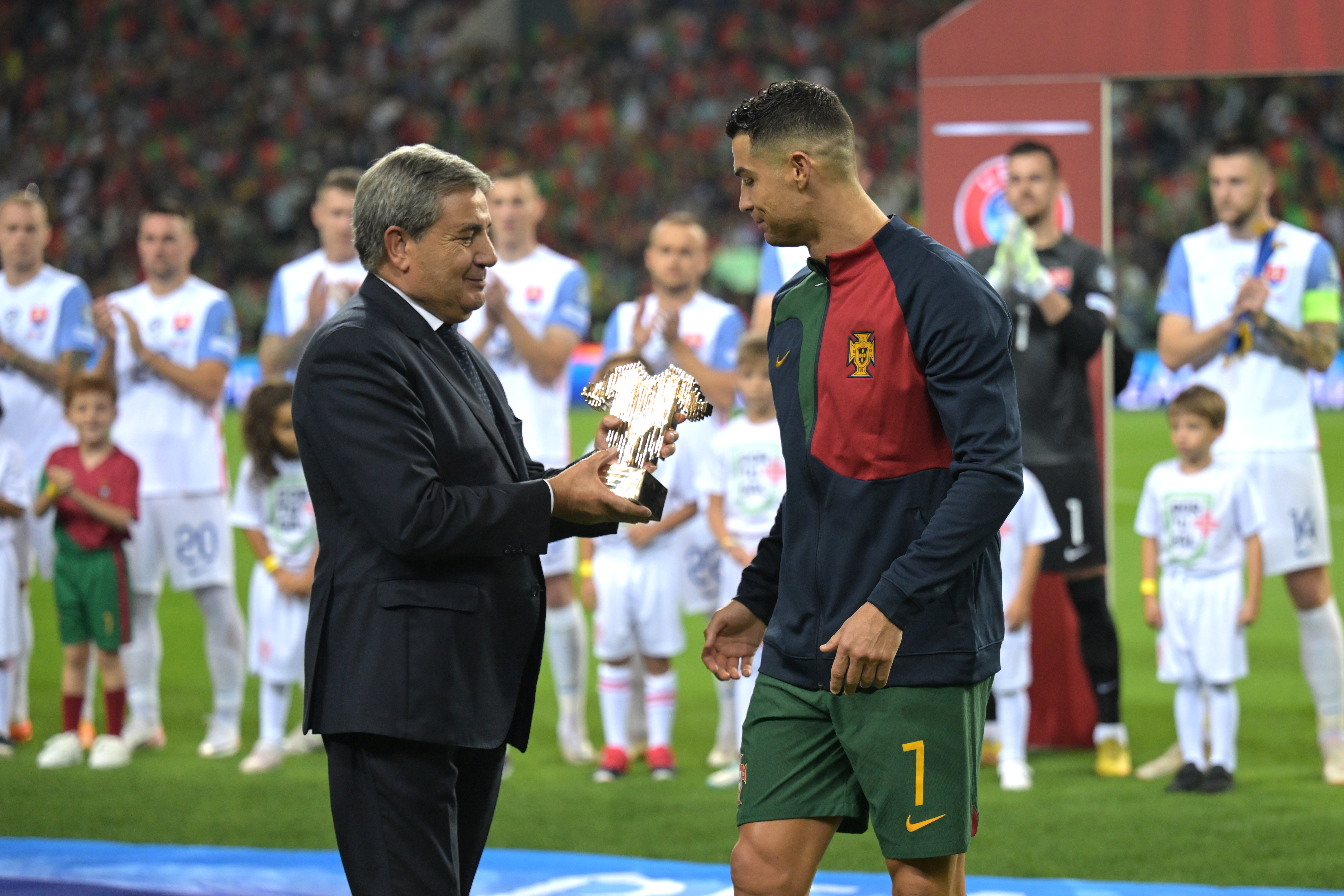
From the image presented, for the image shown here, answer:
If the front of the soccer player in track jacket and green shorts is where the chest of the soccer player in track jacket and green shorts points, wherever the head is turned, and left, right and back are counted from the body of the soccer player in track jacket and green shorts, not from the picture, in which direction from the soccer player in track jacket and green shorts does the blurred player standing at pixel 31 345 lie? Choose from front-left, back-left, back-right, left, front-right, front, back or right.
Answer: right

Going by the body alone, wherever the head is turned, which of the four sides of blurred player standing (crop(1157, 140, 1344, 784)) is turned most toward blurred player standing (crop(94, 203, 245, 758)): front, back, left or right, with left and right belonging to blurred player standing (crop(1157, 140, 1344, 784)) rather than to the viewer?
right

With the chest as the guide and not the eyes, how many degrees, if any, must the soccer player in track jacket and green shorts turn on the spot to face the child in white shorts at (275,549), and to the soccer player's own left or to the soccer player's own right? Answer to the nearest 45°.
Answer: approximately 90° to the soccer player's own right

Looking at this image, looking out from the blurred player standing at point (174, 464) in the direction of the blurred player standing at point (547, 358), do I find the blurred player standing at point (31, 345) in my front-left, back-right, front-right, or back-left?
back-left

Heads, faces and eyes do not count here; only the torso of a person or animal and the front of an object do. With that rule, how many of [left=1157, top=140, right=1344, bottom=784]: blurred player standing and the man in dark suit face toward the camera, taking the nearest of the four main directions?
1

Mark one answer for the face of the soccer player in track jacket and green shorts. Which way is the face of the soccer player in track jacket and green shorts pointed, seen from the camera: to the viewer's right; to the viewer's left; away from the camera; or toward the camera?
to the viewer's left

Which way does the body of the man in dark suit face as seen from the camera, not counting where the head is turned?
to the viewer's right

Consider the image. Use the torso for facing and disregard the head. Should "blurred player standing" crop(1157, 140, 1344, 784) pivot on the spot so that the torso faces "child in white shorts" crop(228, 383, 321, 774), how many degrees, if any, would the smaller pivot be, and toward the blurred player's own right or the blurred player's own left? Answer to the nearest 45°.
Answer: approximately 90° to the blurred player's own right

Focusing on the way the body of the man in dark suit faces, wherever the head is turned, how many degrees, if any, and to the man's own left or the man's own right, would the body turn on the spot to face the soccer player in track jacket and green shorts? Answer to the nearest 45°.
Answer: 0° — they already face them

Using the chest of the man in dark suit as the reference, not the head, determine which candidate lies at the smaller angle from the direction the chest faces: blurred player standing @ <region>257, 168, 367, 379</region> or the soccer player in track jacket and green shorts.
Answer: the soccer player in track jacket and green shorts

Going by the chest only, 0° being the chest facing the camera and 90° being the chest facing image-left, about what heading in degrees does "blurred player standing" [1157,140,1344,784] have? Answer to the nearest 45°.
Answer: approximately 0°
